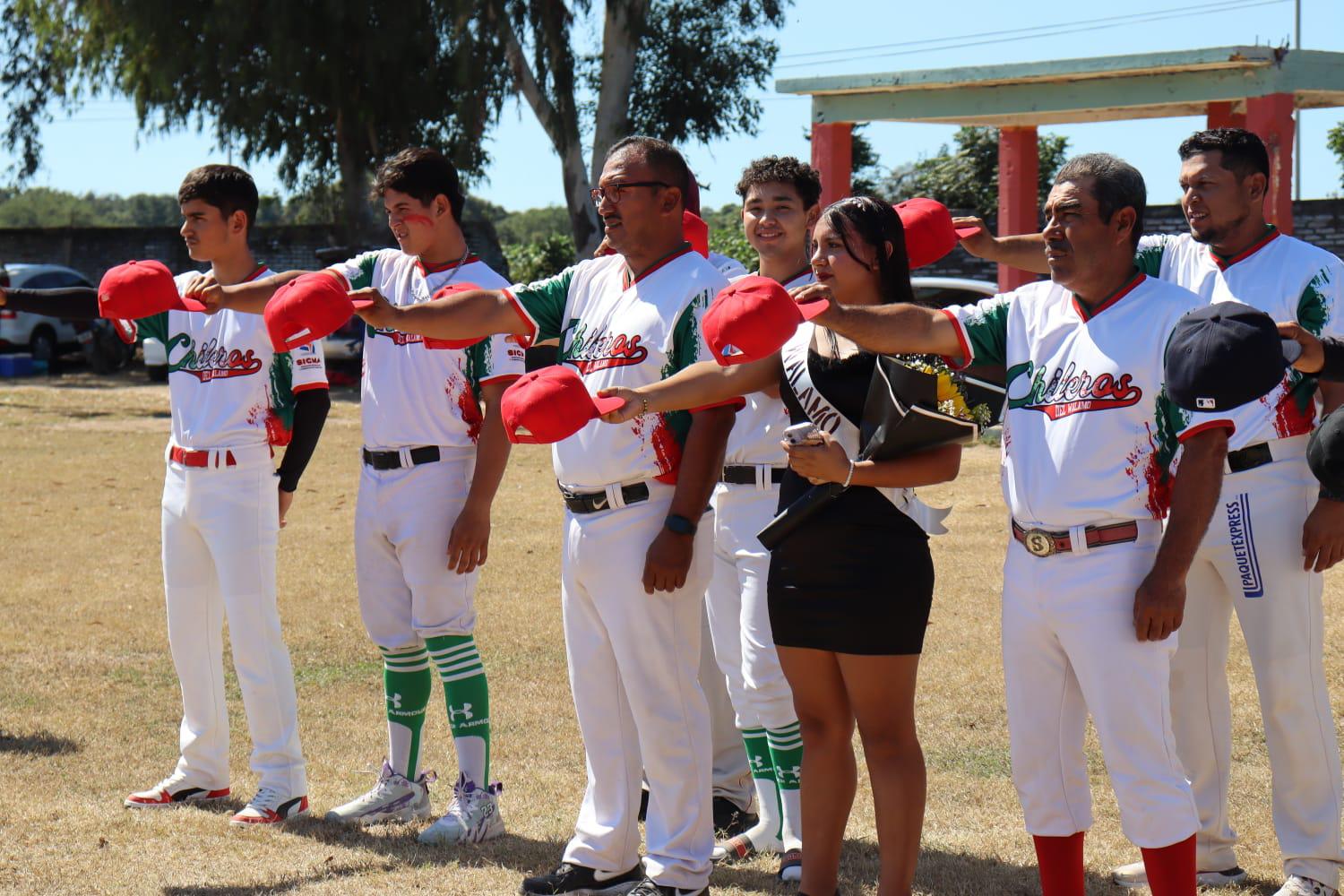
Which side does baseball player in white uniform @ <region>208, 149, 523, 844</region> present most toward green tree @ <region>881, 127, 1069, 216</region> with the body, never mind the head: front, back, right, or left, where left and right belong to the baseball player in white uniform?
back

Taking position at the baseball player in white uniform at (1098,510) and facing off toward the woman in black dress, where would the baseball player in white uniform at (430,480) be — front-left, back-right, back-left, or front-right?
front-right

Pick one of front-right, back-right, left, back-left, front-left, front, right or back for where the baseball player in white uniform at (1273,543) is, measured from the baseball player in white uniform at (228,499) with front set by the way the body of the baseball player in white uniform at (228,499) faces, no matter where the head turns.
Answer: left

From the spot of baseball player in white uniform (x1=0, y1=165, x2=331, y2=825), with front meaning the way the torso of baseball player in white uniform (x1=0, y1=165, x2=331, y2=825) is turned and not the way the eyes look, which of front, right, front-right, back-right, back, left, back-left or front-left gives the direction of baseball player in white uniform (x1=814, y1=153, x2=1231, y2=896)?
left

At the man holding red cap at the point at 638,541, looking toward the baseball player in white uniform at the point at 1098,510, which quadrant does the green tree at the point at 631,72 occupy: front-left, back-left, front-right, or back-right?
back-left

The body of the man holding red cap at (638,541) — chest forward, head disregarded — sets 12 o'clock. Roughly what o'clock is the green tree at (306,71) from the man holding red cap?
The green tree is roughly at 4 o'clock from the man holding red cap.

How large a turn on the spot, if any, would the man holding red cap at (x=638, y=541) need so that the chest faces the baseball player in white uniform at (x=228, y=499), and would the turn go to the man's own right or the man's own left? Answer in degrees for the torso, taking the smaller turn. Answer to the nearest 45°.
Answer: approximately 90° to the man's own right

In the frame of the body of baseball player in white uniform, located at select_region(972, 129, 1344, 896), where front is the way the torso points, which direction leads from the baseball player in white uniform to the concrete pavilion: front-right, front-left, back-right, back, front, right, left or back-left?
back-right

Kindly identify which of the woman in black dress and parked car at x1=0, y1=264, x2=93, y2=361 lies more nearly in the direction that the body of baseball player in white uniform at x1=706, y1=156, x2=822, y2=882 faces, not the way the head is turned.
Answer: the woman in black dress

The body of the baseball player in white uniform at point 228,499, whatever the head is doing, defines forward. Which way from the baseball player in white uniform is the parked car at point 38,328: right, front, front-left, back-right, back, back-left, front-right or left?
back-right

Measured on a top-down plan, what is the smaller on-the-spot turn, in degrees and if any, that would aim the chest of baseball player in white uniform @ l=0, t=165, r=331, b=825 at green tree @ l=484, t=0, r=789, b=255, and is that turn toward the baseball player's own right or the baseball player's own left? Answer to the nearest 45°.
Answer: approximately 135° to the baseball player's own right
